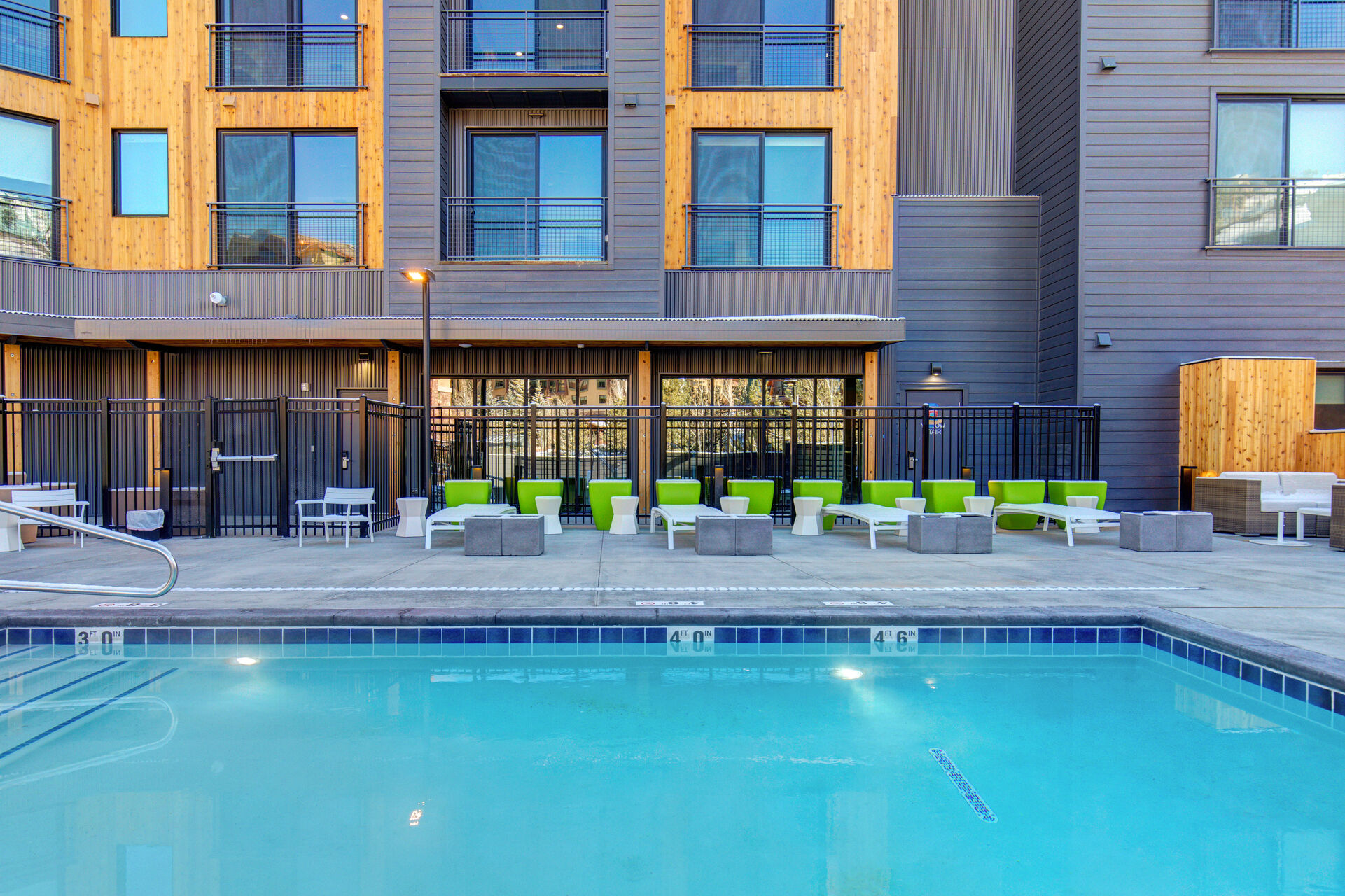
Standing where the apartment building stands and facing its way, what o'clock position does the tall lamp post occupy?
The tall lamp post is roughly at 2 o'clock from the apartment building.

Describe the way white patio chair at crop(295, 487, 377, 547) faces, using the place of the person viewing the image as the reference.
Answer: facing the viewer and to the left of the viewer

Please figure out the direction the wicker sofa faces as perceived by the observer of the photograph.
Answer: facing the viewer and to the right of the viewer

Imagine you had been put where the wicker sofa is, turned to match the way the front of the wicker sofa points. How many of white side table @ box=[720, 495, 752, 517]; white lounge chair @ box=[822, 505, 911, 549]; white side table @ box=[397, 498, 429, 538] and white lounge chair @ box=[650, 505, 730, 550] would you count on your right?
4

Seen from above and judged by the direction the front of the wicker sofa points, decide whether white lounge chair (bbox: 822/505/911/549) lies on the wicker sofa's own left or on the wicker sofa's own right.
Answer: on the wicker sofa's own right

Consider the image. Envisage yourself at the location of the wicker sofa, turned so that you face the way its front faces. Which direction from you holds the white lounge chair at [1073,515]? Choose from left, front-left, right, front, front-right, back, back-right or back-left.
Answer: right

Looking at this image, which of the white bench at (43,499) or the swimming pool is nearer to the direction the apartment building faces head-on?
the swimming pool

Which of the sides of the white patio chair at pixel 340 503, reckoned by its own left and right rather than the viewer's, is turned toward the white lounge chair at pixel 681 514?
left

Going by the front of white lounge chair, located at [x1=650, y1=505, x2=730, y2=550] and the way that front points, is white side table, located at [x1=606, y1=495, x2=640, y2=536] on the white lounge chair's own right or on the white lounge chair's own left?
on the white lounge chair's own right
